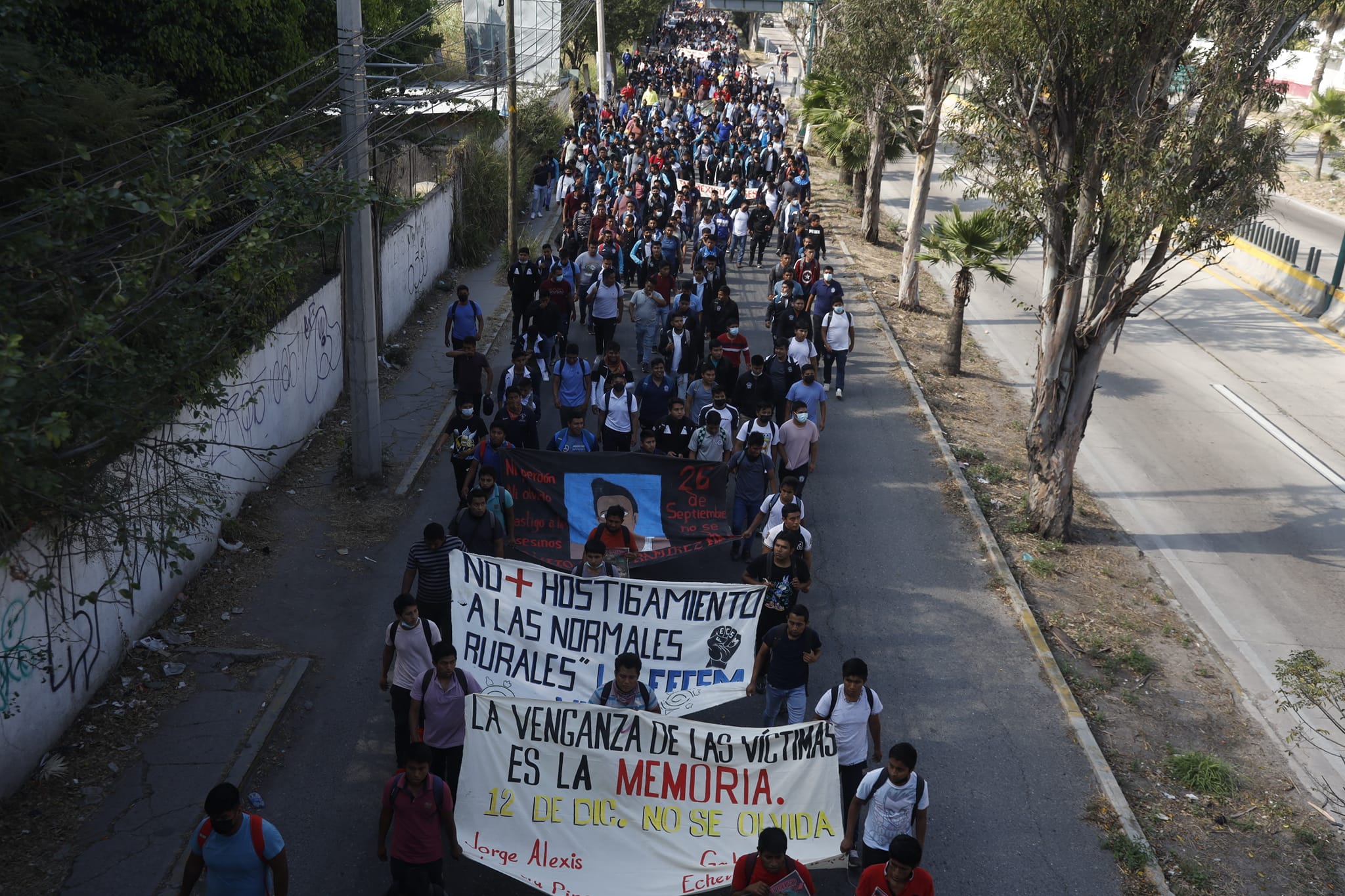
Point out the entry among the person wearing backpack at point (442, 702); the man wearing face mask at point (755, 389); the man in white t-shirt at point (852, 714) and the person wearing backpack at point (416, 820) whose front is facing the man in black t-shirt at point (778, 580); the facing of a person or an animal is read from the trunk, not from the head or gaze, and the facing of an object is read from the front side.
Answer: the man wearing face mask

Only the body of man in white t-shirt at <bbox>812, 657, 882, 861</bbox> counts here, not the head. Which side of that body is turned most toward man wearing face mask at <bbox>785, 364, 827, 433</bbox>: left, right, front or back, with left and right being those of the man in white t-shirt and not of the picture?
back

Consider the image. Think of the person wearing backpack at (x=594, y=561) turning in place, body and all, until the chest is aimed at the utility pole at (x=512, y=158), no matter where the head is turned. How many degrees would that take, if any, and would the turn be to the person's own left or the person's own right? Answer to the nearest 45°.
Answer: approximately 180°

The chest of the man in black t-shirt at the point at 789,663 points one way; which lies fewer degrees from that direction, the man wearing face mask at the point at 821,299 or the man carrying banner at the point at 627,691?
the man carrying banner

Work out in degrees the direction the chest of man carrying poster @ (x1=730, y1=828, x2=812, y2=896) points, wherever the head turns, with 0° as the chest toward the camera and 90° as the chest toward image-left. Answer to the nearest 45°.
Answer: approximately 0°

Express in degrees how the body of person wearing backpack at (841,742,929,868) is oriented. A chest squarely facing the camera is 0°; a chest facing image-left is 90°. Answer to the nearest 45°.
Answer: approximately 0°

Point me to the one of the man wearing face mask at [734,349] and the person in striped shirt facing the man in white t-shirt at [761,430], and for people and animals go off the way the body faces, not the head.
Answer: the man wearing face mask

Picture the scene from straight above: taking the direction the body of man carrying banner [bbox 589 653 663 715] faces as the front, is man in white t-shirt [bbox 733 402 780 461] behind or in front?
behind

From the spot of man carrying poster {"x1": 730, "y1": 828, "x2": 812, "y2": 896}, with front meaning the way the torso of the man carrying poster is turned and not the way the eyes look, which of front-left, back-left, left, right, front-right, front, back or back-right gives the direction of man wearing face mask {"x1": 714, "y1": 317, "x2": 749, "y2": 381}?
back
